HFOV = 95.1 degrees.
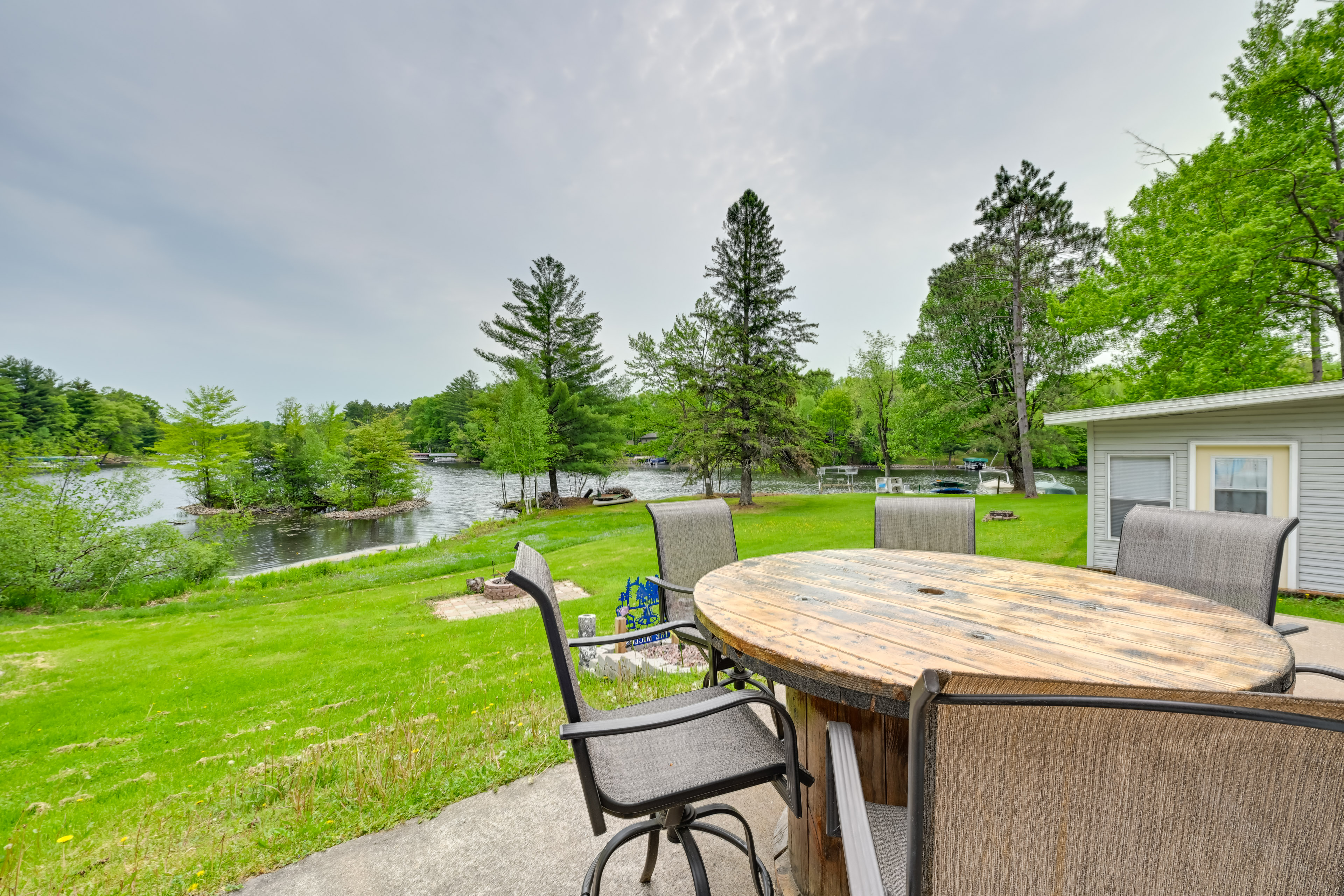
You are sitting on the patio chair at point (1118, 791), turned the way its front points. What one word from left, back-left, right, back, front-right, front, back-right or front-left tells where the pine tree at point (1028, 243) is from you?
front-right

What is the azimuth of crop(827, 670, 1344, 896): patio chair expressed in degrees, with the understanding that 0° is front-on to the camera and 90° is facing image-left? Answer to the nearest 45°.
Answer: approximately 135°

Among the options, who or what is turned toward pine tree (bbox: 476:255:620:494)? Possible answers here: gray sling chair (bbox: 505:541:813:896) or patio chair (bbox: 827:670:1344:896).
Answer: the patio chair

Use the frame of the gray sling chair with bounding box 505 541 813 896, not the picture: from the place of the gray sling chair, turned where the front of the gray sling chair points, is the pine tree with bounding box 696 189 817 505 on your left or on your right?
on your left

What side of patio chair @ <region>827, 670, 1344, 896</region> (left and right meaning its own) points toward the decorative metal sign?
front

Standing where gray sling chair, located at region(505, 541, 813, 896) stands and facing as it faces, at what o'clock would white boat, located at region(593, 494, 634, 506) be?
The white boat is roughly at 9 o'clock from the gray sling chair.

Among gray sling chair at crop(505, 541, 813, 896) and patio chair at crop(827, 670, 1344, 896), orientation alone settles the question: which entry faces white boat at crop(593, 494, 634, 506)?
the patio chair

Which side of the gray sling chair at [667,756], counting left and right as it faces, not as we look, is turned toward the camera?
right

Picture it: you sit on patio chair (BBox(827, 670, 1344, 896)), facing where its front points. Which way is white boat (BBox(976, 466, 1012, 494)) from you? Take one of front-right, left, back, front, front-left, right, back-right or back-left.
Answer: front-right

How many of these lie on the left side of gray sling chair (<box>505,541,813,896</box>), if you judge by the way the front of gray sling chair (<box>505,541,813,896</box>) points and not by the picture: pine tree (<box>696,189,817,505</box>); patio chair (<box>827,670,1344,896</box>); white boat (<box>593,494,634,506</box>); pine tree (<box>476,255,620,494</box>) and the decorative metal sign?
4

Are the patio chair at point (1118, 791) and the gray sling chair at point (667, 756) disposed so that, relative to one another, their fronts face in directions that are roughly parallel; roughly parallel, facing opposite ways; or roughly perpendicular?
roughly perpendicular

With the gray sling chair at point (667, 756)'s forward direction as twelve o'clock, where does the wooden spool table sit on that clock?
The wooden spool table is roughly at 12 o'clock from the gray sling chair.

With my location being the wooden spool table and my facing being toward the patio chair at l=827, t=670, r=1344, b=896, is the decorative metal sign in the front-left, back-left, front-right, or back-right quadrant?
back-right

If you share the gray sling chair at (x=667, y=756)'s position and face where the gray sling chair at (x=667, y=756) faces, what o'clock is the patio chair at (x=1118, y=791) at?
The patio chair is roughly at 2 o'clock from the gray sling chair.
